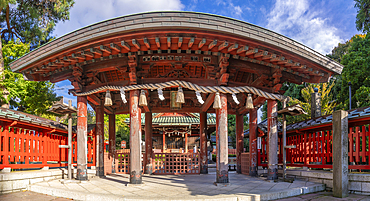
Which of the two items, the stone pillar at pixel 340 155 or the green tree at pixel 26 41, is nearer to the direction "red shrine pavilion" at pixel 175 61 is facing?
the stone pillar

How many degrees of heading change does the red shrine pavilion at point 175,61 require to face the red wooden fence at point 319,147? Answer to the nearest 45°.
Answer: approximately 90° to its left

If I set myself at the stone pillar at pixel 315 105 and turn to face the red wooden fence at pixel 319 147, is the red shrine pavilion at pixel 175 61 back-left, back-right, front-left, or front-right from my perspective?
front-right

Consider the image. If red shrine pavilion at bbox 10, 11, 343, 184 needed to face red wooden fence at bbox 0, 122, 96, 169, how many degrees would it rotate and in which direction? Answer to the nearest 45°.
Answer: approximately 90° to its right

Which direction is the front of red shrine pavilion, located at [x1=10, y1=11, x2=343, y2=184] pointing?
toward the camera
